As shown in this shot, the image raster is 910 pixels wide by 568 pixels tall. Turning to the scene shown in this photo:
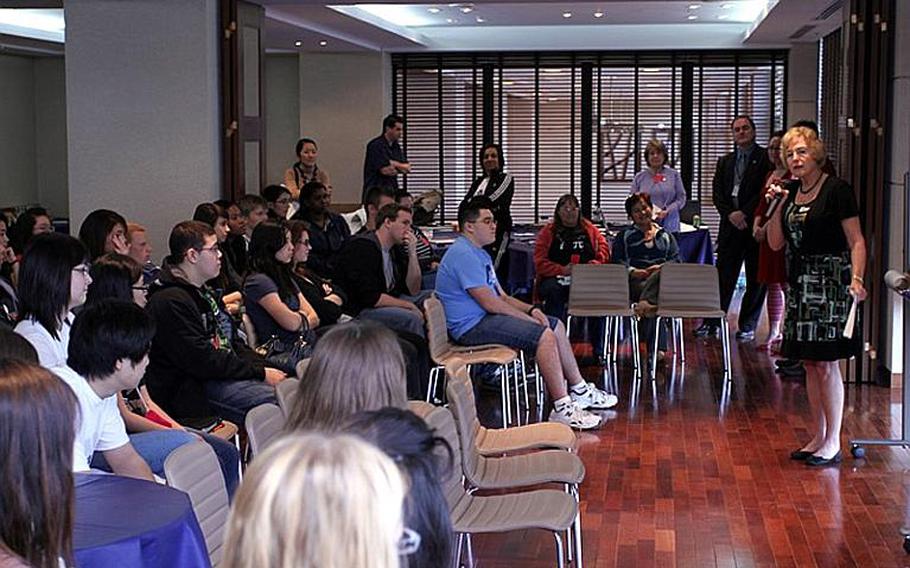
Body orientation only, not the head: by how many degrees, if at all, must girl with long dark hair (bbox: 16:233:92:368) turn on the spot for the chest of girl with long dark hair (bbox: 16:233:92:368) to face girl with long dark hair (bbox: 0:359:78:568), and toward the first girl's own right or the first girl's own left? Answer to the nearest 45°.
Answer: approximately 90° to the first girl's own right

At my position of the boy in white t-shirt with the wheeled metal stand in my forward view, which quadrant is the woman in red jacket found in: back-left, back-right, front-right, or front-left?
front-left

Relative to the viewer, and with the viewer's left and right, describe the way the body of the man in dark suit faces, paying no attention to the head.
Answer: facing the viewer

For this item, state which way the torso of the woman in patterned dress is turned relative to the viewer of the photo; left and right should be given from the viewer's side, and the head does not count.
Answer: facing the viewer and to the left of the viewer

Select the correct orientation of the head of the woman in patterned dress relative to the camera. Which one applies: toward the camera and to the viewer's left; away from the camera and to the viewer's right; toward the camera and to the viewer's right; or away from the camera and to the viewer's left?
toward the camera and to the viewer's left

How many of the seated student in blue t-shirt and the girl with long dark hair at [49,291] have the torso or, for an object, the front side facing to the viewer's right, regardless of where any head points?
2

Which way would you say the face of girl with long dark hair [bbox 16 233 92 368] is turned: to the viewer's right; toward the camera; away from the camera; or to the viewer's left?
to the viewer's right

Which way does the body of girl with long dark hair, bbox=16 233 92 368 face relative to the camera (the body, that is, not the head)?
to the viewer's right

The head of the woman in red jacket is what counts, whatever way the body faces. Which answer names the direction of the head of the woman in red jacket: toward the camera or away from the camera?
toward the camera

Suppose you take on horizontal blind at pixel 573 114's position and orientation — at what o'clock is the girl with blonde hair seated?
The girl with blonde hair seated is roughly at 12 o'clock from the horizontal blind.

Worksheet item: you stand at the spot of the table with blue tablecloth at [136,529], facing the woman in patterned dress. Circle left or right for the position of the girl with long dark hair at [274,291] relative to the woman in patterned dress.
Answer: left

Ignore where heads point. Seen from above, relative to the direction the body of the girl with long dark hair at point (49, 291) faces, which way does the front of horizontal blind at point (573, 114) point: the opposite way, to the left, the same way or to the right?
to the right

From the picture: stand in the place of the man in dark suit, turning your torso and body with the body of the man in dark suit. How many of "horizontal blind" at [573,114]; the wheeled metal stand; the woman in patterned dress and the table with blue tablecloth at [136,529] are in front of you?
3

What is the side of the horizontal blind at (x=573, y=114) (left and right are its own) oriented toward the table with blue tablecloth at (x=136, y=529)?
front

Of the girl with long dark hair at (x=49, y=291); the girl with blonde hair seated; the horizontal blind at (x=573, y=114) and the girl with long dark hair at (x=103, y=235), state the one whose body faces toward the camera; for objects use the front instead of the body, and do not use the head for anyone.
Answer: the horizontal blind

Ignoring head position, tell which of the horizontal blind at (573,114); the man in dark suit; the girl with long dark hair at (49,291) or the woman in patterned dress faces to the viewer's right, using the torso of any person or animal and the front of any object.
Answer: the girl with long dark hair

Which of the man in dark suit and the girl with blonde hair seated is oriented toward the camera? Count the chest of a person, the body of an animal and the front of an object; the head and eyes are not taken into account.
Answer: the man in dark suit

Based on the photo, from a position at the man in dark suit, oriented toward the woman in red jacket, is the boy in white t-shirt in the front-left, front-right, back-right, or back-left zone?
front-left
